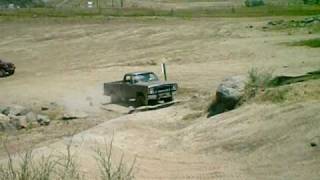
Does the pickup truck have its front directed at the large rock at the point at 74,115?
no

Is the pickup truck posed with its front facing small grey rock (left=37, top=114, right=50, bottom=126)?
no

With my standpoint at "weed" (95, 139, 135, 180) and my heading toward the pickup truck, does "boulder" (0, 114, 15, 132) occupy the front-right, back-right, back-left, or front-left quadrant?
front-left

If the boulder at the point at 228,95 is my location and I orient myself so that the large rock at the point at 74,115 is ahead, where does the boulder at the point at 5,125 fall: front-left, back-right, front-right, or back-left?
front-left

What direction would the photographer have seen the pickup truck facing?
facing the viewer and to the right of the viewer

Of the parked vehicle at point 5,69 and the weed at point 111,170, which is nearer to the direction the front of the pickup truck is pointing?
the weed

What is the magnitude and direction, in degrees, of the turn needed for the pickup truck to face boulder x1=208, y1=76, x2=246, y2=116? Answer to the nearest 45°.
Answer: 0° — it already faces it

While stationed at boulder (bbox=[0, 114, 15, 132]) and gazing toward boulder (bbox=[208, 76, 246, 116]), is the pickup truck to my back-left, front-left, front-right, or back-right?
front-left

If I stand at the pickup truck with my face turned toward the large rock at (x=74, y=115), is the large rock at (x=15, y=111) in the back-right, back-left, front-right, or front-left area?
front-right

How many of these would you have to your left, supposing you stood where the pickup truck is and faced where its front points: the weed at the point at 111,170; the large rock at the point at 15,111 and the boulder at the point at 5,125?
0

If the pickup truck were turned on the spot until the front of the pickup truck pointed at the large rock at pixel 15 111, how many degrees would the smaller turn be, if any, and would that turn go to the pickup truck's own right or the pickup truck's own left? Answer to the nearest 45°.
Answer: approximately 135° to the pickup truck's own right

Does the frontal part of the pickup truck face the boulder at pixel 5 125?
no

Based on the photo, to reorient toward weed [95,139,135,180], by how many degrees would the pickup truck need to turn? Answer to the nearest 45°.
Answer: approximately 45° to its right

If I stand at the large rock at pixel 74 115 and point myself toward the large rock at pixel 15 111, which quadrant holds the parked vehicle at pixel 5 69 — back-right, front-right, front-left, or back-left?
front-right
